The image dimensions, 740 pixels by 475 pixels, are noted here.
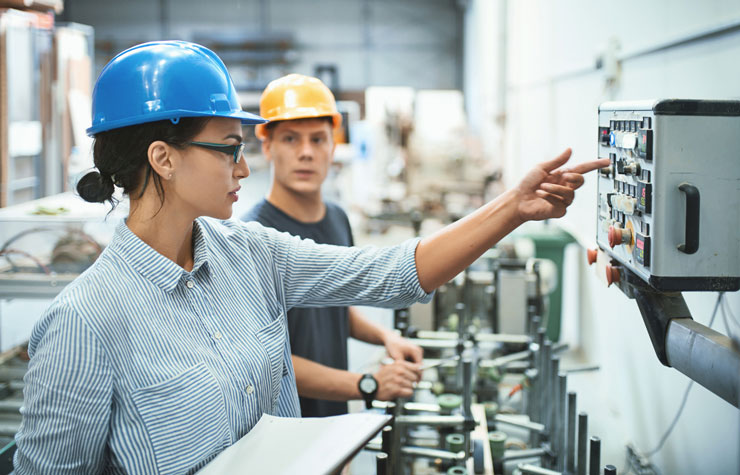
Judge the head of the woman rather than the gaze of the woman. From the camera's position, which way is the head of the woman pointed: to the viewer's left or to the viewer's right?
to the viewer's right

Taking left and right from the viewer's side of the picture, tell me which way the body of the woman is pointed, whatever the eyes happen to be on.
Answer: facing the viewer and to the right of the viewer

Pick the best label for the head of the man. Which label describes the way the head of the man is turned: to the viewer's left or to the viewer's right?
to the viewer's right

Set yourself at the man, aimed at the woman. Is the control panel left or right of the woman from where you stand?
left

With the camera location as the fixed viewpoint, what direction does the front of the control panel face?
facing to the left of the viewer

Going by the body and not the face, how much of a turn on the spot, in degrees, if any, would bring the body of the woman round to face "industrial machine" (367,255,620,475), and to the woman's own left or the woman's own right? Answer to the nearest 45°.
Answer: approximately 90° to the woman's own left

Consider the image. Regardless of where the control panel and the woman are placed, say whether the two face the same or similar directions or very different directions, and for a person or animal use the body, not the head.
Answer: very different directions
